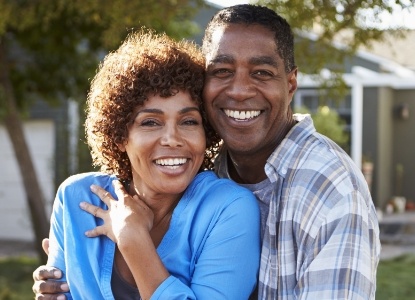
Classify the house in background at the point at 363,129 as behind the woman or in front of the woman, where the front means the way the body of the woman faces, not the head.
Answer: behind

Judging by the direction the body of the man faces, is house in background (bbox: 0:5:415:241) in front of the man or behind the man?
behind

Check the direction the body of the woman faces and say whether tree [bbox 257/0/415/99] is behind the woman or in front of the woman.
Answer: behind

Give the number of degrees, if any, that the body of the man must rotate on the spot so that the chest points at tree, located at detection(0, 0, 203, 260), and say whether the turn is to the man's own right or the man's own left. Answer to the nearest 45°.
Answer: approximately 135° to the man's own right

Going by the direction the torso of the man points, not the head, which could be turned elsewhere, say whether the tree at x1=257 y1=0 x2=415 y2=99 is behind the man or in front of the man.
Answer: behind

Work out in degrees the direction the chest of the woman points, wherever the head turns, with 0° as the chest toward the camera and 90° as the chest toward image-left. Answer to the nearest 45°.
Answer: approximately 0°

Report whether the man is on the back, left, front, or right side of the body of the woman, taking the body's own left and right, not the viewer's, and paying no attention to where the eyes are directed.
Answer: left

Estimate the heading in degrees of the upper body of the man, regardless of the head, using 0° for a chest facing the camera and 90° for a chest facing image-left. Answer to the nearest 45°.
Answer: approximately 45°
